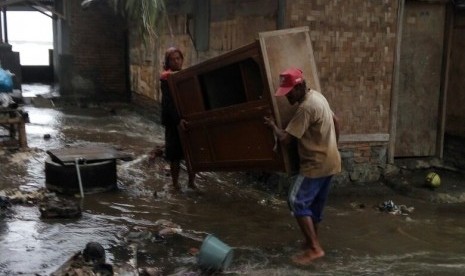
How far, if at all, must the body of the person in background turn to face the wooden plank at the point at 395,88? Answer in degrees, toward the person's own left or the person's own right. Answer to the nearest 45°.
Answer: approximately 45° to the person's own left

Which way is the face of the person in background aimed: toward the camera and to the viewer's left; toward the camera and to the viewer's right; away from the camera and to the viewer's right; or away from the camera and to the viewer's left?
toward the camera and to the viewer's right

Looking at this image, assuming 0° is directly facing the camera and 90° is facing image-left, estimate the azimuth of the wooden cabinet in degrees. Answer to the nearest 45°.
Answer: approximately 45°

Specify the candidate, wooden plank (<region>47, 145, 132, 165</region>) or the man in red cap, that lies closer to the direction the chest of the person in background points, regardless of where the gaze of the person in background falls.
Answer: the man in red cap

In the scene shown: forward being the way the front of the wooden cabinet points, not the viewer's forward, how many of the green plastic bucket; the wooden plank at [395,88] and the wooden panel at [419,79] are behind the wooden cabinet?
2

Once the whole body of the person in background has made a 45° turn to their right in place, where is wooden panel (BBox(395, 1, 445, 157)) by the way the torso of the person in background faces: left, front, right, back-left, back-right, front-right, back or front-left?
left

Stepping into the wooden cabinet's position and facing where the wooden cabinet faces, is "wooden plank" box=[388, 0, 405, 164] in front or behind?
behind

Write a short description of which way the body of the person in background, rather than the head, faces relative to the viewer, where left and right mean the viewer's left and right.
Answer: facing the viewer and to the right of the viewer

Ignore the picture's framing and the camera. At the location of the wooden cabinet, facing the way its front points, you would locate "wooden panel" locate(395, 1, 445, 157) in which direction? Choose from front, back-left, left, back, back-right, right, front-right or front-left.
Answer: back

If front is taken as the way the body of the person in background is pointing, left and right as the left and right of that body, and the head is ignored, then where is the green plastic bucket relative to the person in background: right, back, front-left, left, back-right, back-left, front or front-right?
front-right
